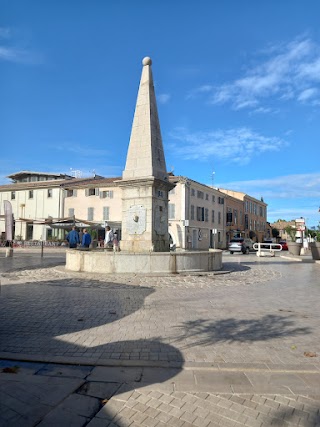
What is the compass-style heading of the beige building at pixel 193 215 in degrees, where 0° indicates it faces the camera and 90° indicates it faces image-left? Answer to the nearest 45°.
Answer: approximately 315°

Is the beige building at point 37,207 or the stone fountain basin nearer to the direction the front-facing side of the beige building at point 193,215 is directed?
the stone fountain basin

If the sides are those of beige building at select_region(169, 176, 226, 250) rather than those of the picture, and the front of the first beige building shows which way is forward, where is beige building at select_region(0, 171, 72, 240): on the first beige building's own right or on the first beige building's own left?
on the first beige building's own right

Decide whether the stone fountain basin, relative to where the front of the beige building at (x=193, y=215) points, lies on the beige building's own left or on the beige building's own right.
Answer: on the beige building's own right
